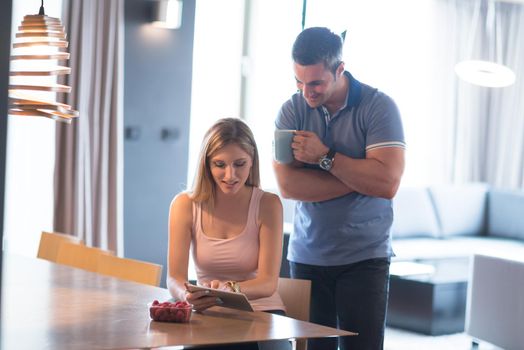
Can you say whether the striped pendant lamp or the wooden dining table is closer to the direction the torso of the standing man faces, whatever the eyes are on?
the wooden dining table

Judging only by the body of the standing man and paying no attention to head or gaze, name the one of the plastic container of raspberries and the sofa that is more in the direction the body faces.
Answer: the plastic container of raspberries

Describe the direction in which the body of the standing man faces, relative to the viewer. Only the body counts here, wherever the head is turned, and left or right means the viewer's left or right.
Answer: facing the viewer and to the left of the viewer

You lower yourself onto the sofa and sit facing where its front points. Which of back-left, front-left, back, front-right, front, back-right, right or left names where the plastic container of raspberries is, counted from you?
front

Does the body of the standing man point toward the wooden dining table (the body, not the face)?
yes

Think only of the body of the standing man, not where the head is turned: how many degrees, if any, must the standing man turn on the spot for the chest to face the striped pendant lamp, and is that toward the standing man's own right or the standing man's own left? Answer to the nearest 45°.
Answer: approximately 45° to the standing man's own right

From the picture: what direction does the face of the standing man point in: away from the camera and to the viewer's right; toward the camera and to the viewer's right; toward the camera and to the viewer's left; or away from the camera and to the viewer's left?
toward the camera and to the viewer's left

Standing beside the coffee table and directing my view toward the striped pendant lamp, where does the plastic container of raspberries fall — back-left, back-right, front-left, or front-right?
front-left

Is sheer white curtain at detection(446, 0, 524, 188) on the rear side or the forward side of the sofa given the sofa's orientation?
on the rear side

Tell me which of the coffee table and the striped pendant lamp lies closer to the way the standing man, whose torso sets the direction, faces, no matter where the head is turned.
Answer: the striped pendant lamp

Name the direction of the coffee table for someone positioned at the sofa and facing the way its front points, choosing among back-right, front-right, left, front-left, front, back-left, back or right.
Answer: front

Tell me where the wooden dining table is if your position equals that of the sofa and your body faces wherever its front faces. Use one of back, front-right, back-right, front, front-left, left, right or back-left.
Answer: front

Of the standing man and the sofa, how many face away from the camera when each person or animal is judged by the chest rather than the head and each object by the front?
0

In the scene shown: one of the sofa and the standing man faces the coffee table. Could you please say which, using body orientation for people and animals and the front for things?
the sofa

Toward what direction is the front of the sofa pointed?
toward the camera
